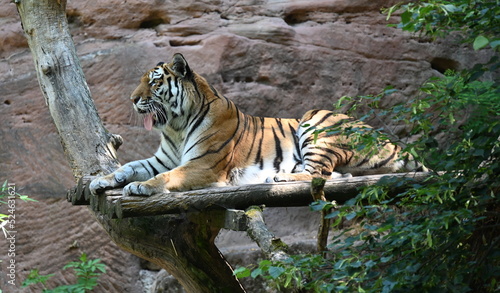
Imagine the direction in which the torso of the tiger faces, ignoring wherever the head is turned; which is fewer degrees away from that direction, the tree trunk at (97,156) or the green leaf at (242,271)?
the tree trunk

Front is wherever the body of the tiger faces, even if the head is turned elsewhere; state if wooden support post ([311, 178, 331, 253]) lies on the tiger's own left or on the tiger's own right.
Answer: on the tiger's own left

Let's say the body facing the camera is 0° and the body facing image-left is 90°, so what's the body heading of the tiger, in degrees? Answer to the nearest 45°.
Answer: approximately 90°

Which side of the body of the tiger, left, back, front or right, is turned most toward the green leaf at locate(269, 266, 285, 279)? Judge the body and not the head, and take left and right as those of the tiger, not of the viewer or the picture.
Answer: left
